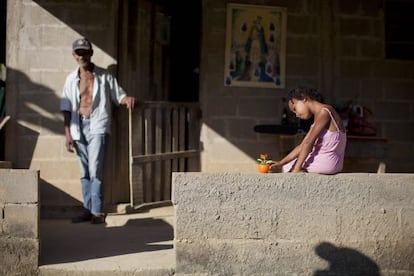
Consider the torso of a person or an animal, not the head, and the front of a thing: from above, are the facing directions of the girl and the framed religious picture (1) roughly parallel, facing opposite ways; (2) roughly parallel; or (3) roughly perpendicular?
roughly perpendicular

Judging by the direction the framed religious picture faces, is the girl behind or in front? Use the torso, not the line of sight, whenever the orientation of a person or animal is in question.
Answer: in front

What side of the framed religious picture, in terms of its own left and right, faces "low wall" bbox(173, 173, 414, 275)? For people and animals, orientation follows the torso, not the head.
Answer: front

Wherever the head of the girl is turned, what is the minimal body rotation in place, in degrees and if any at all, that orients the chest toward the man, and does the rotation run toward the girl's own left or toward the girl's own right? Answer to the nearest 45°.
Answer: approximately 45° to the girl's own right

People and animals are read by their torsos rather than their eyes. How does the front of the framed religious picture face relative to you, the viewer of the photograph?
facing the viewer

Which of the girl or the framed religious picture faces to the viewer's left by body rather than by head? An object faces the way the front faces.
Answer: the girl

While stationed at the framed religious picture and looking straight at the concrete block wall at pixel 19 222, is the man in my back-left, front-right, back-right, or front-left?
front-right

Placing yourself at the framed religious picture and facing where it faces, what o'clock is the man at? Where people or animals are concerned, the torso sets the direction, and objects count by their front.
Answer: The man is roughly at 2 o'clock from the framed religious picture.

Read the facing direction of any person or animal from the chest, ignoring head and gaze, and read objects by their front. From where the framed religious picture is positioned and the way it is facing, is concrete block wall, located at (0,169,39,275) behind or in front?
in front

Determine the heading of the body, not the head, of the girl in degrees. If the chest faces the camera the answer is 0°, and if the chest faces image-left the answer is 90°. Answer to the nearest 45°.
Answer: approximately 90°

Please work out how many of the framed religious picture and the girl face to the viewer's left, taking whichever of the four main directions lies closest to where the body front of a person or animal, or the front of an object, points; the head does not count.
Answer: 1

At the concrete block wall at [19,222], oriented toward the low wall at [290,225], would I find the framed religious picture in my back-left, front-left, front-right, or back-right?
front-left

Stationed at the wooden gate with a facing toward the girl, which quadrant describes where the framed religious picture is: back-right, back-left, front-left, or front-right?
front-left

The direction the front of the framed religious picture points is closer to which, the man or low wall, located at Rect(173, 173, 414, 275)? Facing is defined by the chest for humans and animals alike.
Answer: the low wall

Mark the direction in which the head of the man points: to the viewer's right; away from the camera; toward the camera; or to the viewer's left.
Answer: toward the camera

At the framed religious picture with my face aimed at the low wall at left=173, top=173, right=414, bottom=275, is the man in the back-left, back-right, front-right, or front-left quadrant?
front-right
